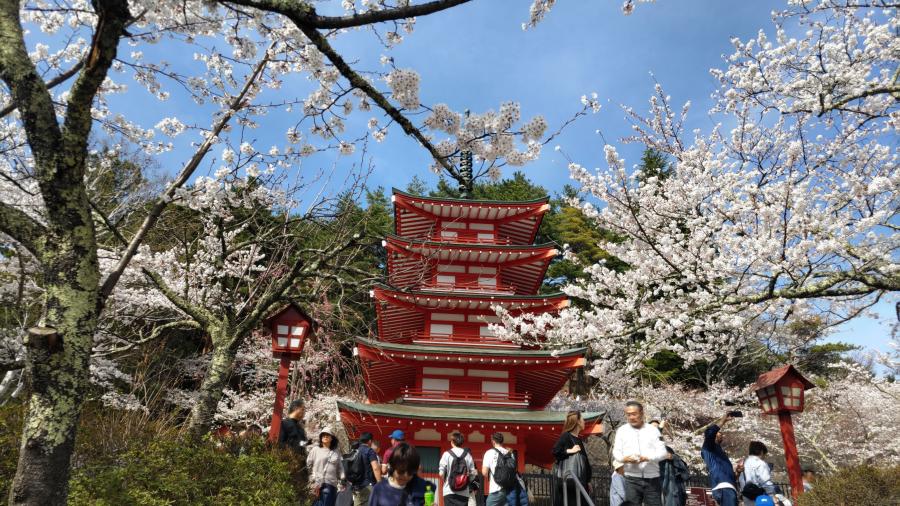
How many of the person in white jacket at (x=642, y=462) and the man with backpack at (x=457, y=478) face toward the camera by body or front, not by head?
1

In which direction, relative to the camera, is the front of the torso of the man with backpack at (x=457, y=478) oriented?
away from the camera

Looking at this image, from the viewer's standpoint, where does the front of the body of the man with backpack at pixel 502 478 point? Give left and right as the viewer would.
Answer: facing away from the viewer and to the left of the viewer

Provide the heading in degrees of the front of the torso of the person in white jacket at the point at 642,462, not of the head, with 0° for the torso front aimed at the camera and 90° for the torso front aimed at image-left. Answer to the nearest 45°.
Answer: approximately 0°

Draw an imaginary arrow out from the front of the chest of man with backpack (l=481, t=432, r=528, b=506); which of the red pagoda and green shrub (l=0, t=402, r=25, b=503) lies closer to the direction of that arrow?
the red pagoda

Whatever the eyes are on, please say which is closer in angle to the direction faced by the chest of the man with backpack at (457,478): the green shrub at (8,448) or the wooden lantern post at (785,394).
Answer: the wooden lantern post

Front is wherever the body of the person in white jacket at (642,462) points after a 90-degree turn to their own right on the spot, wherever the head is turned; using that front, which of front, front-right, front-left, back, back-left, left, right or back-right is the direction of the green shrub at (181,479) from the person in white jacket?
front-left

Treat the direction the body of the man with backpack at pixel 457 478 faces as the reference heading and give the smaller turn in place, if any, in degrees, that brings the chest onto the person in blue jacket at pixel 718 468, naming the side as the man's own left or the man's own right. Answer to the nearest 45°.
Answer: approximately 90° to the man's own right
